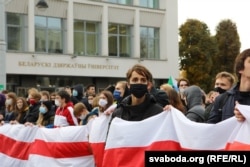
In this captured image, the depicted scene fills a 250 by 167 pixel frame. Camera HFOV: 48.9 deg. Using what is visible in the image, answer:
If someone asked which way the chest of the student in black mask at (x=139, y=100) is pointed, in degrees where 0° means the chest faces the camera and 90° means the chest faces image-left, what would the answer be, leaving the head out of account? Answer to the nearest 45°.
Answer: approximately 0°

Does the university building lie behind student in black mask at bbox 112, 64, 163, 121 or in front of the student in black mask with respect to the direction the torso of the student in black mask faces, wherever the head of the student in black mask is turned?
behind
